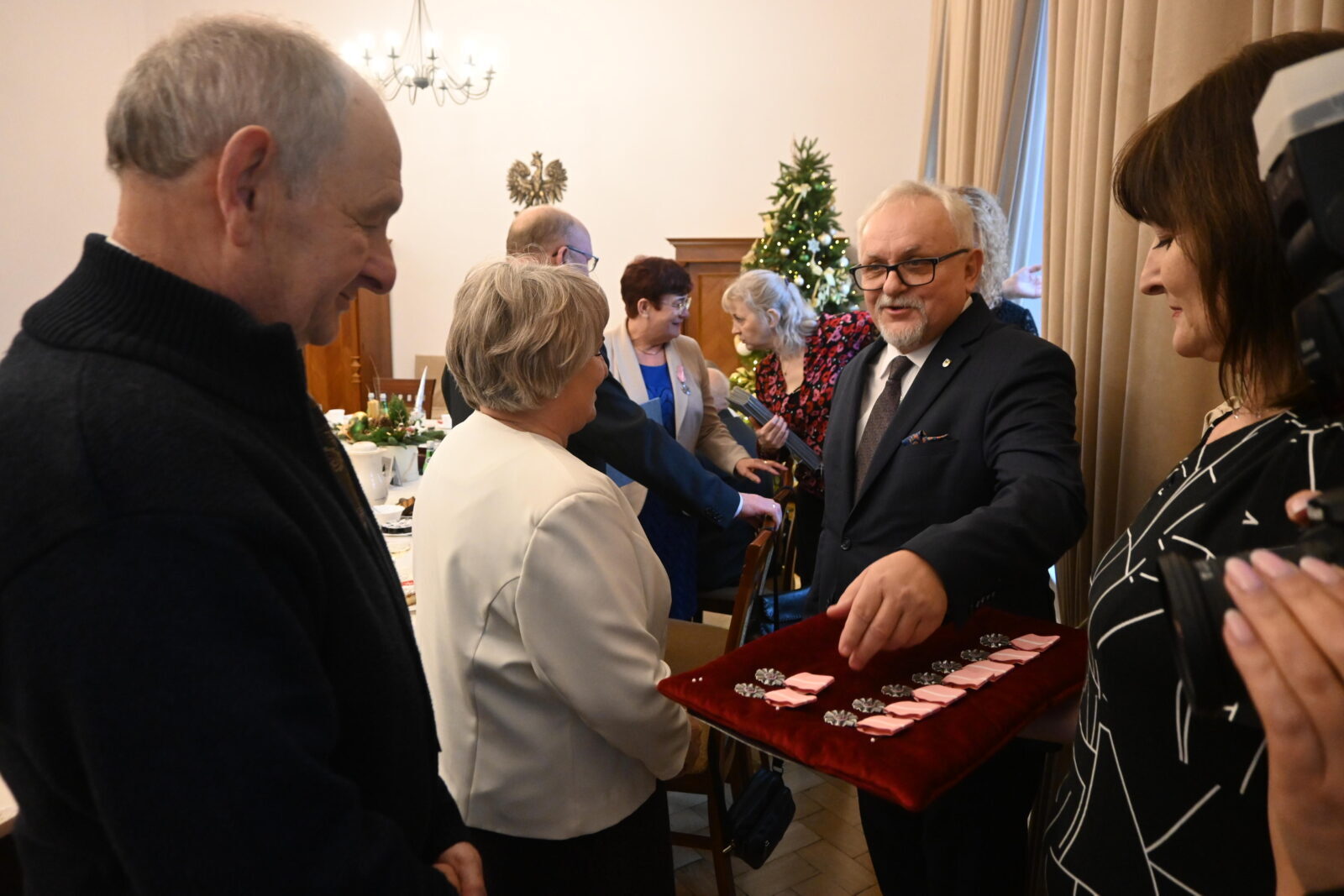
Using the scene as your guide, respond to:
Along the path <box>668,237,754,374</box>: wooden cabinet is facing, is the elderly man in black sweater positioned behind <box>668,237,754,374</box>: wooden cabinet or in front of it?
in front

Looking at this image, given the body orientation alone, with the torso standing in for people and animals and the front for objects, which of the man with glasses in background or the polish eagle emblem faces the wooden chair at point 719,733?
the polish eagle emblem

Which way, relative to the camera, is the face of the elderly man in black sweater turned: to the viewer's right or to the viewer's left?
to the viewer's right

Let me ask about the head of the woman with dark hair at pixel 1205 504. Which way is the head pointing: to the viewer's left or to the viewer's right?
to the viewer's left

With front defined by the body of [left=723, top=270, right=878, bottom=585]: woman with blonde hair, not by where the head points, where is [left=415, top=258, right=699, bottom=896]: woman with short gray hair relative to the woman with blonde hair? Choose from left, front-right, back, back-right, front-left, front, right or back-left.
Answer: front-left

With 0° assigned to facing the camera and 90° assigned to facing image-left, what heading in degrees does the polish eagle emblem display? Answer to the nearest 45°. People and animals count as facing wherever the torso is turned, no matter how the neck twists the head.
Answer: approximately 0°

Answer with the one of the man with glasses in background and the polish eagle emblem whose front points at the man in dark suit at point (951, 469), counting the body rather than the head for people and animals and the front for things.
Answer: the polish eagle emblem

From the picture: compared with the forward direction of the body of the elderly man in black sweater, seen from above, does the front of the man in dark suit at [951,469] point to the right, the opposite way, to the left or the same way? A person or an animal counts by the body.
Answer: the opposite way

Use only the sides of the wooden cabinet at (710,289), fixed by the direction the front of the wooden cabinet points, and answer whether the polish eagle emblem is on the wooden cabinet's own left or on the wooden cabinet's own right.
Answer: on the wooden cabinet's own right

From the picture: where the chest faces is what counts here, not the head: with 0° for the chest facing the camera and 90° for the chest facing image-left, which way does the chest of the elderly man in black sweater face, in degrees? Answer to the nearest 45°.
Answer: approximately 270°

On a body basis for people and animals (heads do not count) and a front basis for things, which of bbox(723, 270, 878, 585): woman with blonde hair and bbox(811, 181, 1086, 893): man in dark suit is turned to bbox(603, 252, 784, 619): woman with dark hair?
the woman with blonde hair

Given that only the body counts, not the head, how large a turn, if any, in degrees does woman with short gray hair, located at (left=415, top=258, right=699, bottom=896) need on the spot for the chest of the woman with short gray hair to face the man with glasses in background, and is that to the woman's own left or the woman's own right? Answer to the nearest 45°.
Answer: approximately 45° to the woman's own left

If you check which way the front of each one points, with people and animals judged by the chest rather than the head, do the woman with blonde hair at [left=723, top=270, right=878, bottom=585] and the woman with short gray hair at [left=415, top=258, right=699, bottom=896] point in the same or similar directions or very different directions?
very different directions

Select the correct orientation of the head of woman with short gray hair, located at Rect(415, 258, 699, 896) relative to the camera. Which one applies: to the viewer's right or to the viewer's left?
to the viewer's right

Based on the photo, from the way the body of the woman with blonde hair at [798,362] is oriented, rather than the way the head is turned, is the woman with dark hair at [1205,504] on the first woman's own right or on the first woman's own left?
on the first woman's own left

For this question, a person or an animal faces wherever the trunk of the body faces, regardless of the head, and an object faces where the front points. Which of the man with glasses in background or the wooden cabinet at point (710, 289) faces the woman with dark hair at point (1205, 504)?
the wooden cabinet

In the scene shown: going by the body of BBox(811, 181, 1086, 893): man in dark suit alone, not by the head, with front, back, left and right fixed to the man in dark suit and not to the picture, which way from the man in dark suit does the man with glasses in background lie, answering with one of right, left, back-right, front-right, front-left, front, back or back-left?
right
